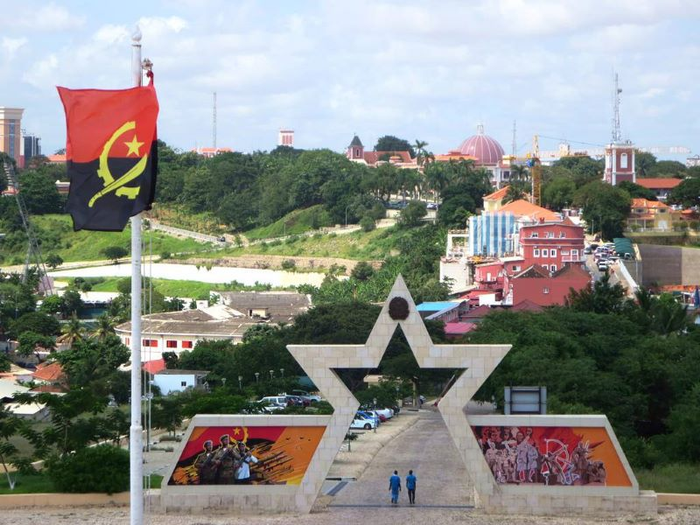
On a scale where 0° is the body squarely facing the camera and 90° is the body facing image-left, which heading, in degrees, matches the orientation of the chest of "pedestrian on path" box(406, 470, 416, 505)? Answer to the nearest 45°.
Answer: approximately 180°

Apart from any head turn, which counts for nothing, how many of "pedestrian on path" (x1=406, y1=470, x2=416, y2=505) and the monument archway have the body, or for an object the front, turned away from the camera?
1

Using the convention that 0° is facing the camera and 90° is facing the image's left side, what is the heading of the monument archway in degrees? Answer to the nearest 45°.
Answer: approximately 0°

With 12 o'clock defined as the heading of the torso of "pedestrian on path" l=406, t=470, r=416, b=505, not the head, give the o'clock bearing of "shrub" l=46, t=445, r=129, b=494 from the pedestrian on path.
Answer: The shrub is roughly at 9 o'clock from the pedestrian on path.

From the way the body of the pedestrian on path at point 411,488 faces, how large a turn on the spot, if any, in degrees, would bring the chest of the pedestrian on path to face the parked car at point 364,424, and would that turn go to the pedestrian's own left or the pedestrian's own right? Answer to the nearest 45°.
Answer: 0° — they already face it

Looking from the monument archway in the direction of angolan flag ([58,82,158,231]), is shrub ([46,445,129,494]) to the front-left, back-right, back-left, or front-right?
front-right

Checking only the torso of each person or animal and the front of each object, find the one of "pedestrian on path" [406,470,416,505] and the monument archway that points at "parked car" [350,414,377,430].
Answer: the pedestrian on path

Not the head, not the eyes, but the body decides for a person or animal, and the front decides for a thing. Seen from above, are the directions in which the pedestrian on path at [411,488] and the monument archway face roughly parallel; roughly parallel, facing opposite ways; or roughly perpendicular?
roughly parallel, facing opposite ways

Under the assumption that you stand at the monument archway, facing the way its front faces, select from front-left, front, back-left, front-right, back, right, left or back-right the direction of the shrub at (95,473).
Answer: right

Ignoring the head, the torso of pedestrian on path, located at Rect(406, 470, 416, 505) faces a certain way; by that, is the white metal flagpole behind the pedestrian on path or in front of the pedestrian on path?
behind
